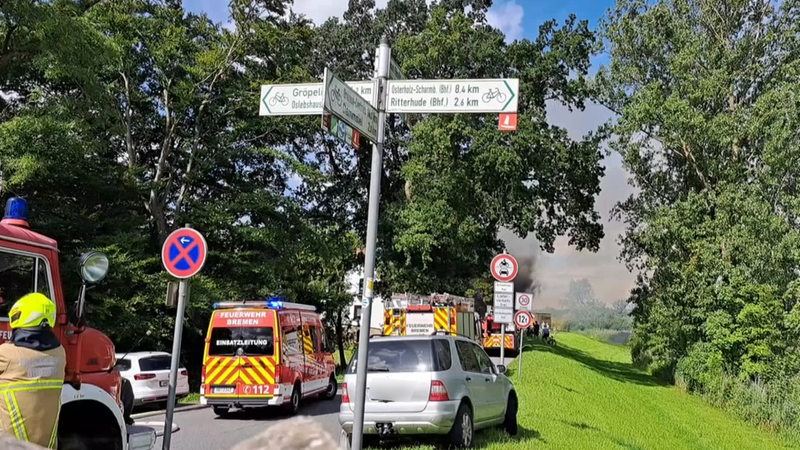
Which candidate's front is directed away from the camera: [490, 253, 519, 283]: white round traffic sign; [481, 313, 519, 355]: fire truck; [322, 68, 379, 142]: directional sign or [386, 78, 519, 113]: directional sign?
the fire truck

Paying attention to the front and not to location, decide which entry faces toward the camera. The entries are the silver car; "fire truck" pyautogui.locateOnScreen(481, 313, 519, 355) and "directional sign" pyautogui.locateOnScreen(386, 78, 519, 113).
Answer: the directional sign

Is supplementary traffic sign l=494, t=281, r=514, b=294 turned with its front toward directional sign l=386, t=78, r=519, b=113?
yes

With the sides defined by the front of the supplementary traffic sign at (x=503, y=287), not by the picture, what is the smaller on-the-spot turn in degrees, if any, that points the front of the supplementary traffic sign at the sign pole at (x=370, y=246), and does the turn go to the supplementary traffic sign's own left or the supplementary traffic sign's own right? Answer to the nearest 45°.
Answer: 0° — it already faces it

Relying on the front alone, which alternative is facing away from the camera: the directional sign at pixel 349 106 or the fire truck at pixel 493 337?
the fire truck

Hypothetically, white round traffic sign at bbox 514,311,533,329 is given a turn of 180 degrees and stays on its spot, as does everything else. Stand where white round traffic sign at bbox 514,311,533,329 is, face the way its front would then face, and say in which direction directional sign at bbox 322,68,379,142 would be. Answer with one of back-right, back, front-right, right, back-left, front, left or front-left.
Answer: back

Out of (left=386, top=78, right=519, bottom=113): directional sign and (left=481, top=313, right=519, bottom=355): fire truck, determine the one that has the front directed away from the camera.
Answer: the fire truck

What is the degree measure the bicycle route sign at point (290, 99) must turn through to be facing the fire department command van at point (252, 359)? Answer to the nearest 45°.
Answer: approximately 180°

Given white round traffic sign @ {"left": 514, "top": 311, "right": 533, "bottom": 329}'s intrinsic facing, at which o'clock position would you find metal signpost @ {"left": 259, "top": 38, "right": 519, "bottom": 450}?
The metal signpost is roughly at 12 o'clock from the white round traffic sign.

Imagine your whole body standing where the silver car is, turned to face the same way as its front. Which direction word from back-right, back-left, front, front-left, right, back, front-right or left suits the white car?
left

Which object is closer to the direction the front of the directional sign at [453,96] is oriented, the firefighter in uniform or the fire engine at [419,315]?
the firefighter in uniform

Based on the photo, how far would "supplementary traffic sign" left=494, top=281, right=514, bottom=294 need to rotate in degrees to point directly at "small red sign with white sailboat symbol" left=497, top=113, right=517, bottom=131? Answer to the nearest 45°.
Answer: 0° — it already faces it

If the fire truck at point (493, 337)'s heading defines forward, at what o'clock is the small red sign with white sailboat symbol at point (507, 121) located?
The small red sign with white sailboat symbol is roughly at 6 o'clock from the fire truck.

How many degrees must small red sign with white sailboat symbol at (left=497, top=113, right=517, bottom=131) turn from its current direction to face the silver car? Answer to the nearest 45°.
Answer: approximately 180°
